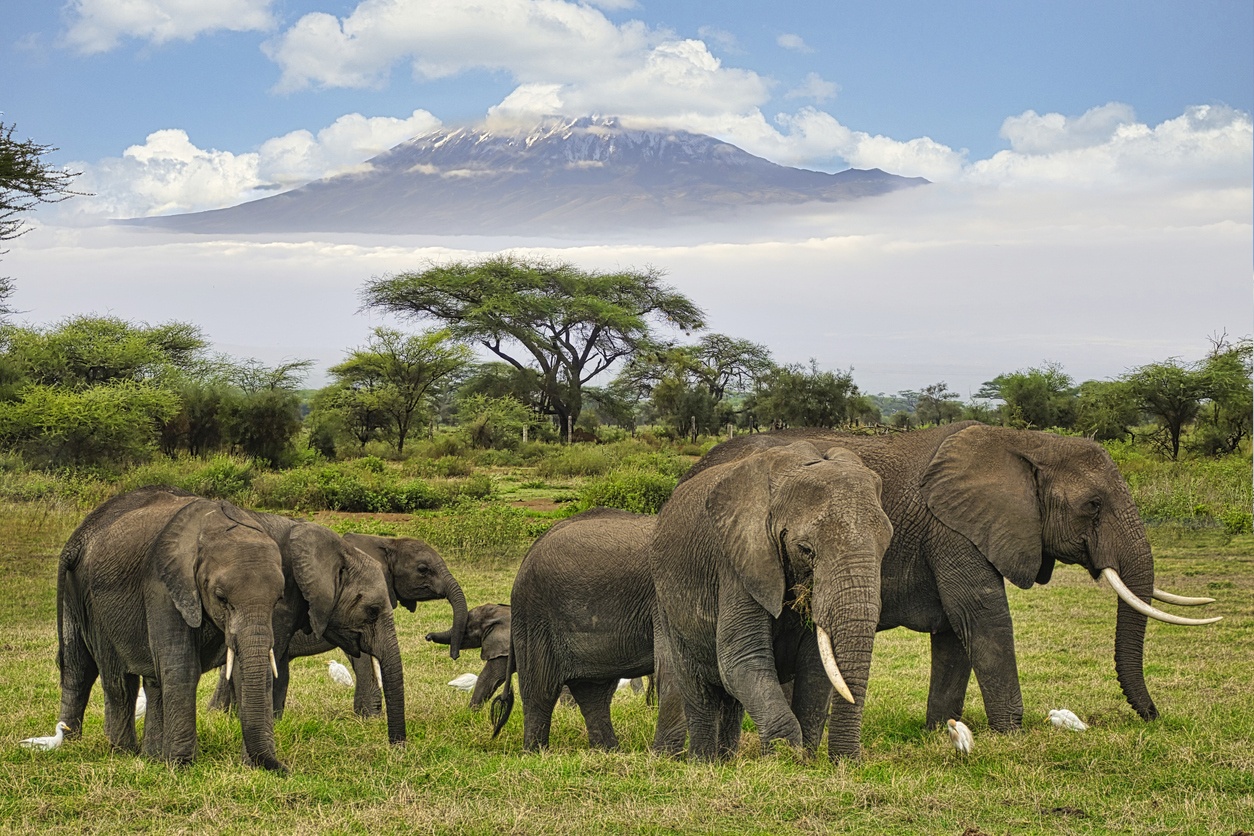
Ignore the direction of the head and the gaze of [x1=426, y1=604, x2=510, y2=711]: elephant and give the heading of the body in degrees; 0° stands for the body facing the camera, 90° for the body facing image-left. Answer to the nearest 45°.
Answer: approximately 90°

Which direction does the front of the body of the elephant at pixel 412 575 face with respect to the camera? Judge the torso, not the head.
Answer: to the viewer's right

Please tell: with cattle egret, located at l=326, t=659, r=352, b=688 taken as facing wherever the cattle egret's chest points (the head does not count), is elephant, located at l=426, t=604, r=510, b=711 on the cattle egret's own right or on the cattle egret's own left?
on the cattle egret's own left

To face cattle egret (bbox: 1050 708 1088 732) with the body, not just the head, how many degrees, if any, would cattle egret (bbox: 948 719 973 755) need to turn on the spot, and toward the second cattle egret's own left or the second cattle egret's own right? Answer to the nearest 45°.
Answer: approximately 180°

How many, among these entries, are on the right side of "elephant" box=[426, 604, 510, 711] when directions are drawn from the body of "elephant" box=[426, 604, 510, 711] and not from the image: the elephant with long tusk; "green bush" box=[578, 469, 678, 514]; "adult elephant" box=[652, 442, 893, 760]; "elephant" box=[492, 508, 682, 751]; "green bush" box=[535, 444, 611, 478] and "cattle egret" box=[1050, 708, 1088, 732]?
2

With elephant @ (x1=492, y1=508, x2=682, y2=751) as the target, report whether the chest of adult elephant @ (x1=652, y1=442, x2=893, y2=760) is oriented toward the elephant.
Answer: no

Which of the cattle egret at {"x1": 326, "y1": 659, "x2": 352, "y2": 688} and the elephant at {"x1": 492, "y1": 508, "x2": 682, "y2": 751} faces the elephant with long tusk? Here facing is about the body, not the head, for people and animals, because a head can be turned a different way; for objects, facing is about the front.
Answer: the elephant

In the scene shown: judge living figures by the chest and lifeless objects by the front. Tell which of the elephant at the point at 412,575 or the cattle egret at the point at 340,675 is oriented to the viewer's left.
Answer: the cattle egret

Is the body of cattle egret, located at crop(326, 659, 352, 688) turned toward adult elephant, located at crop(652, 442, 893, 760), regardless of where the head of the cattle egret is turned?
no

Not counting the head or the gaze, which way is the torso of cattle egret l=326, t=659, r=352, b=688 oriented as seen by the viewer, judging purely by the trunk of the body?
to the viewer's left

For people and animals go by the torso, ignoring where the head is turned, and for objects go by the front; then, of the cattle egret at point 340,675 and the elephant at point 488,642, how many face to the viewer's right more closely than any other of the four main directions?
0

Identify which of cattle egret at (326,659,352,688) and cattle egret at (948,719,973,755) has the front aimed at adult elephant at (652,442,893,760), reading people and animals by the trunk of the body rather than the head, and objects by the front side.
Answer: cattle egret at (948,719,973,755)

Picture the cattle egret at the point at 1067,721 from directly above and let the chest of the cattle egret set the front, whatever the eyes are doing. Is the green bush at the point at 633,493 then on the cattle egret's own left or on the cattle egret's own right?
on the cattle egret's own right

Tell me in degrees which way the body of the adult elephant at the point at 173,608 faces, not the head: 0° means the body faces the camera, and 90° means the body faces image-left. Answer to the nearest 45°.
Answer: approximately 315°

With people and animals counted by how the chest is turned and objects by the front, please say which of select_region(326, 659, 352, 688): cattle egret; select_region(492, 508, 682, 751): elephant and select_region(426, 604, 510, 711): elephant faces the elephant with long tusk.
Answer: select_region(492, 508, 682, 751): elephant
